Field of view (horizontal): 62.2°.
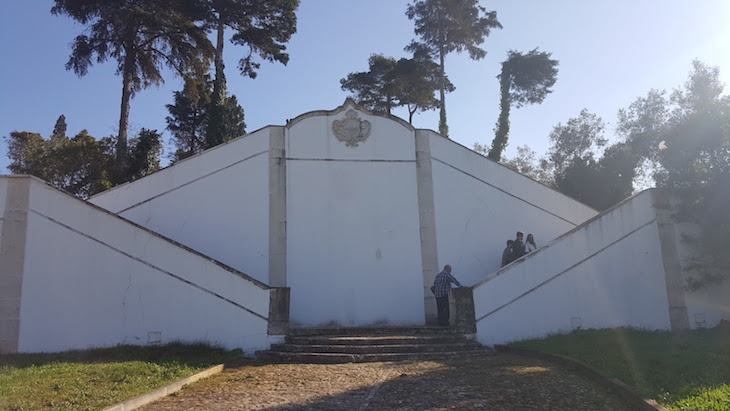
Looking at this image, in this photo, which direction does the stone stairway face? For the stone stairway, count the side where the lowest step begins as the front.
toward the camera

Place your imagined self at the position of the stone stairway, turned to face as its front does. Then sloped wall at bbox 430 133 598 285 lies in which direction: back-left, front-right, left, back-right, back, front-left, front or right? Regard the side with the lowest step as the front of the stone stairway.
back-left

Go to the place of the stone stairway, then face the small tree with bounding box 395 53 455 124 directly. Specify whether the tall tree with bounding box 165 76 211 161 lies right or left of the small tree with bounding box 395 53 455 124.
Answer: left

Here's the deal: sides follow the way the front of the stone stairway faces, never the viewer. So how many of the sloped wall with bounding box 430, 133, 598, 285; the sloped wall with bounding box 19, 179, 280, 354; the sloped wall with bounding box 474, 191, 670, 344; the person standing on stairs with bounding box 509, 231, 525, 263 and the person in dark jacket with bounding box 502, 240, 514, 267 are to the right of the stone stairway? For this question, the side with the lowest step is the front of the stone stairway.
1

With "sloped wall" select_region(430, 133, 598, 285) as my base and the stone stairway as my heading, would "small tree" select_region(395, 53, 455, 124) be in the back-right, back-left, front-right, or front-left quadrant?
back-right

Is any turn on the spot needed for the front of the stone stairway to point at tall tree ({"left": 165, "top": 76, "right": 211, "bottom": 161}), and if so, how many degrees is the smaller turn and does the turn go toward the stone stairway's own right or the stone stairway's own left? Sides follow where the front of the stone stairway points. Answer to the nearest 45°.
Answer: approximately 135° to the stone stairway's own right

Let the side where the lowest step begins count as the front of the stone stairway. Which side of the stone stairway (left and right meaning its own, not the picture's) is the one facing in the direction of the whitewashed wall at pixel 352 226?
back

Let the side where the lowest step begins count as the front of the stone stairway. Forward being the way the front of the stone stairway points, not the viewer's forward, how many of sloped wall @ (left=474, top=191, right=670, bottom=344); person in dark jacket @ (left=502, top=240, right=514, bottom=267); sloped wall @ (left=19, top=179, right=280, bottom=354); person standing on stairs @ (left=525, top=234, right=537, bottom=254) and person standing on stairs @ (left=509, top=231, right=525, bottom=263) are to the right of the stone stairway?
1

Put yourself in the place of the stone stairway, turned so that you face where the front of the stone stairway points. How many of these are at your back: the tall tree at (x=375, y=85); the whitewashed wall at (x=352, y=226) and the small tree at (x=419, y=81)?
3

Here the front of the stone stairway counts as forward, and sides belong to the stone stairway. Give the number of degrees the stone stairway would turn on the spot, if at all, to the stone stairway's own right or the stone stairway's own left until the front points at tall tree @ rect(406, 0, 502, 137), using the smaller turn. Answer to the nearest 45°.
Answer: approximately 180°

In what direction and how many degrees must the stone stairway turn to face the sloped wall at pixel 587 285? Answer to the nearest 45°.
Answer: approximately 90° to its left

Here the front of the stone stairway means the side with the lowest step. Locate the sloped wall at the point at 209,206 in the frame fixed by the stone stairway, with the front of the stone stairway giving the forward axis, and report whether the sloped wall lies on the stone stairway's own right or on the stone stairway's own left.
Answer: on the stone stairway's own right

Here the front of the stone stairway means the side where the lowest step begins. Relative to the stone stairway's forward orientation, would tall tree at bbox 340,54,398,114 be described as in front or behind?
behind

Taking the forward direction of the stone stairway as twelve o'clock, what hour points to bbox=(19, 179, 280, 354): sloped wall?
The sloped wall is roughly at 3 o'clock from the stone stairway.
